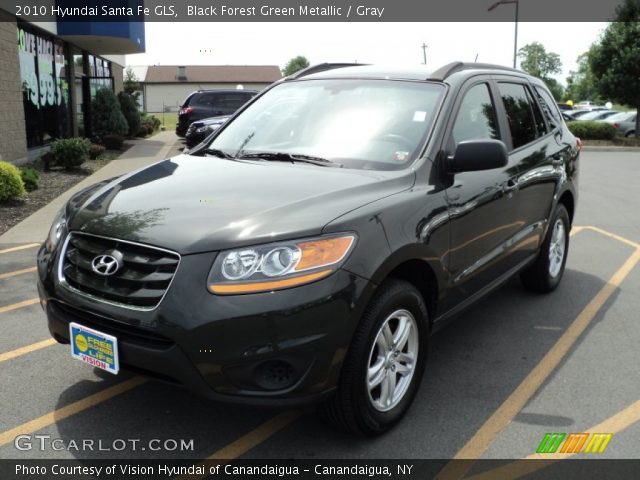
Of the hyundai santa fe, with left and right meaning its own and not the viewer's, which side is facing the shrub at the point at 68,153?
right

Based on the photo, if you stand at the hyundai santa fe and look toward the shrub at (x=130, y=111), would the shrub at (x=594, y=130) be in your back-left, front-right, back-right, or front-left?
front-right

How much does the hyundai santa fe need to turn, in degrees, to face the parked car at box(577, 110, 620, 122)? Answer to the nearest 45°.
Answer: approximately 180°

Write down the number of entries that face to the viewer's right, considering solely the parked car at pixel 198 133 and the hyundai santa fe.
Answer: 0

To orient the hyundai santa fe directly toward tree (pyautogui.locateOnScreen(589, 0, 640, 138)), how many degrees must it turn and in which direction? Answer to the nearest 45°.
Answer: approximately 180°

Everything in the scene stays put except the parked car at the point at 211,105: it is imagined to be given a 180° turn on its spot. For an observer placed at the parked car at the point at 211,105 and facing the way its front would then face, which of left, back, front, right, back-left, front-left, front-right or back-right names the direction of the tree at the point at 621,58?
back

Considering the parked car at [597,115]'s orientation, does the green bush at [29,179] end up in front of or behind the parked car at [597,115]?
in front

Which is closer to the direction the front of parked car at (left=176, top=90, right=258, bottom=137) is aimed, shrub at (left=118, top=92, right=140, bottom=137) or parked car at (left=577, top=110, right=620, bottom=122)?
the parked car

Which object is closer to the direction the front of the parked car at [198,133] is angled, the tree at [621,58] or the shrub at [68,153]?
the shrub

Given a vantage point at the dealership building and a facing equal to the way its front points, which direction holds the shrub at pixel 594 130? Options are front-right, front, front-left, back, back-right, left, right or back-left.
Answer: front-left
